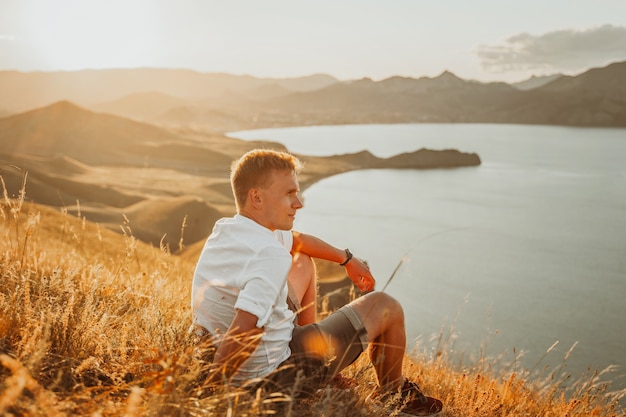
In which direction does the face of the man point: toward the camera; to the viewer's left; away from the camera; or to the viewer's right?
to the viewer's right

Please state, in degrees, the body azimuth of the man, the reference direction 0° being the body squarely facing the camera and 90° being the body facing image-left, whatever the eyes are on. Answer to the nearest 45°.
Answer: approximately 270°
